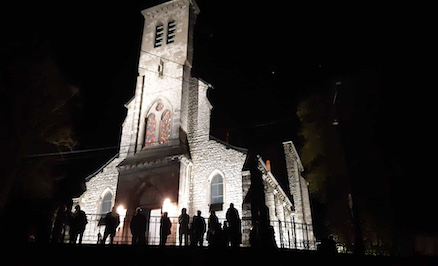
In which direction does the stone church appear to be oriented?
toward the camera

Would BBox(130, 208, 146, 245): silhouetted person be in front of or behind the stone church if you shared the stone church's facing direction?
in front

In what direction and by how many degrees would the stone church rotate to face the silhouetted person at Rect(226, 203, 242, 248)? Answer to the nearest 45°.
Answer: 0° — it already faces them

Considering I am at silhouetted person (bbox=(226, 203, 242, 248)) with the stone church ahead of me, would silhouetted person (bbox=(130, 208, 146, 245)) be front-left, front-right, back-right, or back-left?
front-left

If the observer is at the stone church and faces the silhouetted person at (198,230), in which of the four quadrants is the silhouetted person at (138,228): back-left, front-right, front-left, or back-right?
front-right

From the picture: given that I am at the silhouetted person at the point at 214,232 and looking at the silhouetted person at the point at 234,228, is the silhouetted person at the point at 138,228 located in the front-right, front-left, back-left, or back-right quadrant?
back-right
